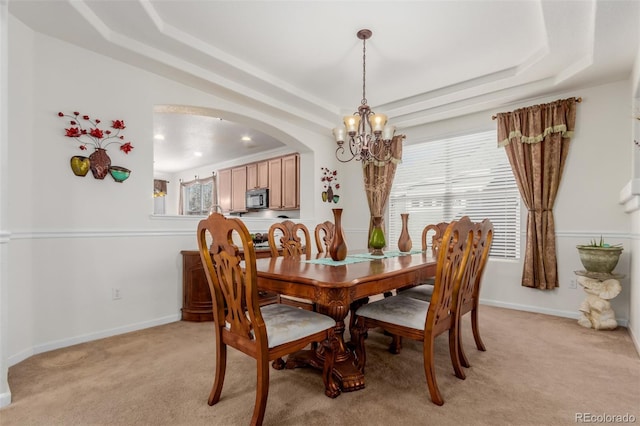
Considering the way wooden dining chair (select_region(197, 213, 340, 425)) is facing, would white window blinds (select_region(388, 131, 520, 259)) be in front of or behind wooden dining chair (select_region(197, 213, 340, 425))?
in front

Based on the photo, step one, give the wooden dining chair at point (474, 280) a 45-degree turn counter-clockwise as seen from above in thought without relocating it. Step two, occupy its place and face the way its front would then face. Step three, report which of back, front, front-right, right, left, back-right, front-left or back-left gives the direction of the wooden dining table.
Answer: front

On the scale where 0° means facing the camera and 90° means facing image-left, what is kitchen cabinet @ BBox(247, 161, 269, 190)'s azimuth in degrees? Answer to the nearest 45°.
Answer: approximately 45°

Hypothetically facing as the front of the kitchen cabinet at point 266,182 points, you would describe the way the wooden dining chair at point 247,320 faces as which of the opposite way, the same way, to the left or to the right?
the opposite way

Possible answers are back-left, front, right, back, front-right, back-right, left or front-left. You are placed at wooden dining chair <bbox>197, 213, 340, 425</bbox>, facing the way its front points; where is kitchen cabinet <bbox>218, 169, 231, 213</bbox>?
front-left

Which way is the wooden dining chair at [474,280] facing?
to the viewer's left

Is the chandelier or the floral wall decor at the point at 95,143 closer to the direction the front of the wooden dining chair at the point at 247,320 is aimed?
the chandelier

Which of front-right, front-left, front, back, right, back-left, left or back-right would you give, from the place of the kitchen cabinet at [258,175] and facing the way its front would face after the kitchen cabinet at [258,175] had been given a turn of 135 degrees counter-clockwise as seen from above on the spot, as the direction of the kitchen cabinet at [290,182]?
front-right

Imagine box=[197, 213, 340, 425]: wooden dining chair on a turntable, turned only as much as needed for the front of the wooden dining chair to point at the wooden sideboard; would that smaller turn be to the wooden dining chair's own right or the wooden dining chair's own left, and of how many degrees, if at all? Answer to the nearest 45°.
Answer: approximately 45° to the wooden dining chair's own left

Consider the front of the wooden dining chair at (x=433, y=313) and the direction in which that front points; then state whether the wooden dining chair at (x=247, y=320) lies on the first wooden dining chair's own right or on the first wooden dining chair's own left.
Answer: on the first wooden dining chair's own left

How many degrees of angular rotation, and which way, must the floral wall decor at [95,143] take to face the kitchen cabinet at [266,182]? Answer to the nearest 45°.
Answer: approximately 135° to its left

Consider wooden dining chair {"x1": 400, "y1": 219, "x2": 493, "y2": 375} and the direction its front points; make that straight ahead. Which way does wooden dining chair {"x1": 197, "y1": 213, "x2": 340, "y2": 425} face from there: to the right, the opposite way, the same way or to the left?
to the right

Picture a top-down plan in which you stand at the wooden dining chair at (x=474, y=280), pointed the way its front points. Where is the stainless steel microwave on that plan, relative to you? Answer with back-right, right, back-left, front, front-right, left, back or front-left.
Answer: front-right
